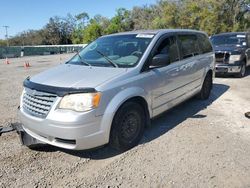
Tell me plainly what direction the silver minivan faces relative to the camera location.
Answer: facing the viewer and to the left of the viewer

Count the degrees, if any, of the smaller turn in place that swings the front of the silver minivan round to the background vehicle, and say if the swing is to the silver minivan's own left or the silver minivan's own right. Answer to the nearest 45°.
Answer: approximately 180°
